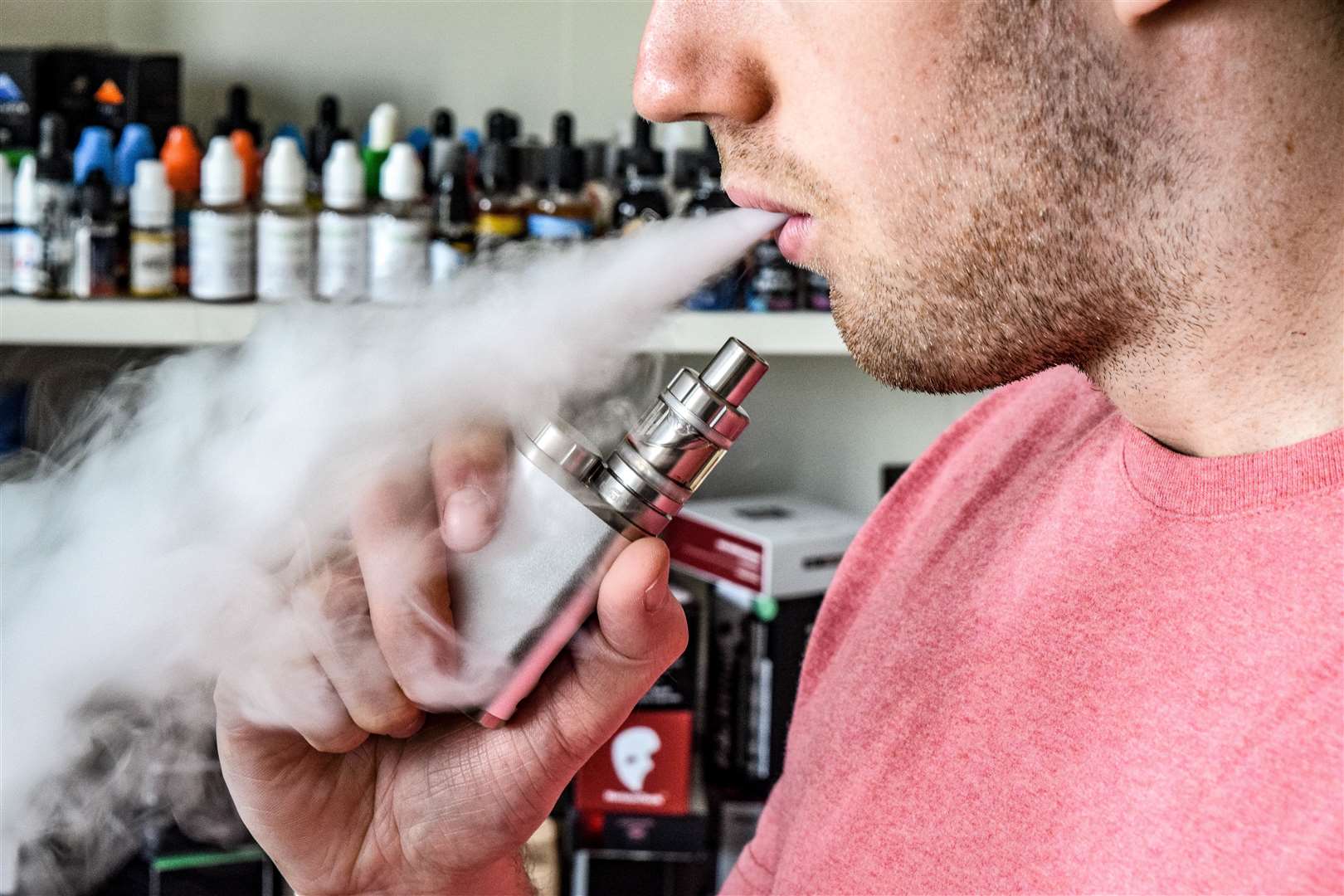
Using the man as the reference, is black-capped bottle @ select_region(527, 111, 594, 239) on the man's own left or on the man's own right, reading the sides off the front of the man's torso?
on the man's own right

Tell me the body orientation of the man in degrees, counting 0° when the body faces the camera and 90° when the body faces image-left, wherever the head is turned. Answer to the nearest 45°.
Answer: approximately 45°

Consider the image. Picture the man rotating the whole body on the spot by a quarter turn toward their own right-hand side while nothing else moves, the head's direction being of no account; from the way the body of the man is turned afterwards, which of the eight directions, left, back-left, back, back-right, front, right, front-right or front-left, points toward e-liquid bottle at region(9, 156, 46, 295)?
front

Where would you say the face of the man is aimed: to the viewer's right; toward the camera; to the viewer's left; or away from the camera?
to the viewer's left
